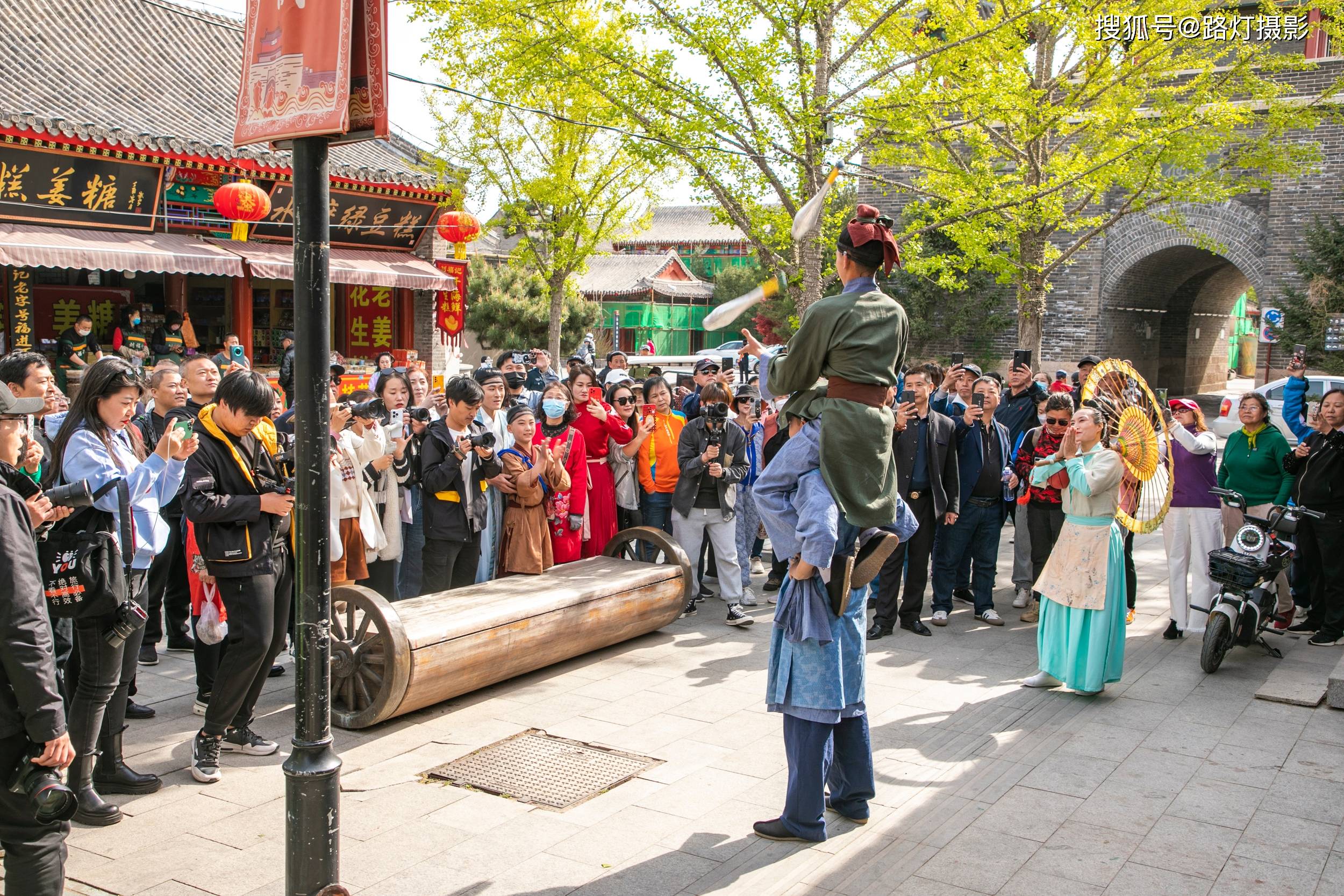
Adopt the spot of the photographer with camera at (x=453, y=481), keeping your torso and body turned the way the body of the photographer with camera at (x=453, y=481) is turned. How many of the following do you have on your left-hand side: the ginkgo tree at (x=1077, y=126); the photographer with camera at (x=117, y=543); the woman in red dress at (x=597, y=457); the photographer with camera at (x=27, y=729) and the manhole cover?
2

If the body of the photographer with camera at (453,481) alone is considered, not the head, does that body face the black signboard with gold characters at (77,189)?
no

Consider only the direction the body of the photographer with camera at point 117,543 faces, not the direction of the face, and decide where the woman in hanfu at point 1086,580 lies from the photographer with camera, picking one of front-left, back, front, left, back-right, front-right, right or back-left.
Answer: front

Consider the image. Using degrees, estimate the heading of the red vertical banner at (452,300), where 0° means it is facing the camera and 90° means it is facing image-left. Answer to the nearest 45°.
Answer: approximately 0°

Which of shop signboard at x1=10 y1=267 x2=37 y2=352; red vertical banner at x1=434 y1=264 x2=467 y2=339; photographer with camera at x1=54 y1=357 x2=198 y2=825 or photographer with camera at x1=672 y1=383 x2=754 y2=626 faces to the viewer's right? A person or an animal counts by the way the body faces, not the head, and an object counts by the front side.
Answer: photographer with camera at x1=54 y1=357 x2=198 y2=825

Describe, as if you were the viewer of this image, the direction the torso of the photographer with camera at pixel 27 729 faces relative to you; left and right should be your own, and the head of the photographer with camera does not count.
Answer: facing to the right of the viewer

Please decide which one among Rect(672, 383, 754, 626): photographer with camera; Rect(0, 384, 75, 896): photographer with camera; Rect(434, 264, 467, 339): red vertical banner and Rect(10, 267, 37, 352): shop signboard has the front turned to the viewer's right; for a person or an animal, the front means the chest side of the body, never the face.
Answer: Rect(0, 384, 75, 896): photographer with camera

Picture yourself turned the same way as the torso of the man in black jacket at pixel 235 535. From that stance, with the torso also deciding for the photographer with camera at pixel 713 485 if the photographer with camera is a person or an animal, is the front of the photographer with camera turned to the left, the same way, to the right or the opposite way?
to the right

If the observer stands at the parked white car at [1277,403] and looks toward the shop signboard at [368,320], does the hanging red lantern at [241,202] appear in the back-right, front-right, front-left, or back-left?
front-left

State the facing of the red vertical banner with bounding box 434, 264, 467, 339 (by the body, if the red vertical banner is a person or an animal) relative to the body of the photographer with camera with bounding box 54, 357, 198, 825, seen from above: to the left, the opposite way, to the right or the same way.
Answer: to the right

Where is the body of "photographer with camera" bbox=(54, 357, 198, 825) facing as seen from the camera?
to the viewer's right

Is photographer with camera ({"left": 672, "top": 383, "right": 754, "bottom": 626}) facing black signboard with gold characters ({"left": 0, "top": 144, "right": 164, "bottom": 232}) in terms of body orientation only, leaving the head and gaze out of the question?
no

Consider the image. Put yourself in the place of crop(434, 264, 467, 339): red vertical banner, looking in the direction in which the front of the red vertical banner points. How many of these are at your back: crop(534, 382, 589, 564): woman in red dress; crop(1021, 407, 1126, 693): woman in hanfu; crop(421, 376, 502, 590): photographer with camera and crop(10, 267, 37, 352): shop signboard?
0

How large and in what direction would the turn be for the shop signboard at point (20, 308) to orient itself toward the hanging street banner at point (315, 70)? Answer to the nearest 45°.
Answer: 0° — it already faces it

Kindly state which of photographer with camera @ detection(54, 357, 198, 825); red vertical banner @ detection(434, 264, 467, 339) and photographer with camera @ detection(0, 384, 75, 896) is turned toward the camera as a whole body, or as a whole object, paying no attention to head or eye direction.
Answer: the red vertical banner

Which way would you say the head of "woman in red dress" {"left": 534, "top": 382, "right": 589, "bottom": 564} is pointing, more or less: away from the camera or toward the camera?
toward the camera

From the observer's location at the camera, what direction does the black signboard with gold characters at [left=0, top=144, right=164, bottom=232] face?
facing the viewer and to the right of the viewer

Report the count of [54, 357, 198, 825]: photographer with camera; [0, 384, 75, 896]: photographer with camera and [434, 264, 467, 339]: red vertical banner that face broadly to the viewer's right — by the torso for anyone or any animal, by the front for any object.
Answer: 2

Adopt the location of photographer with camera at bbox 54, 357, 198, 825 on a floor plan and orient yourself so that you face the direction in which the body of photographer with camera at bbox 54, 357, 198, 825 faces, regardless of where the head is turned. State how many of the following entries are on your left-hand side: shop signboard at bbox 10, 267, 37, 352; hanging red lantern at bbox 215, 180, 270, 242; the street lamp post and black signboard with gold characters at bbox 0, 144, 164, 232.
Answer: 3

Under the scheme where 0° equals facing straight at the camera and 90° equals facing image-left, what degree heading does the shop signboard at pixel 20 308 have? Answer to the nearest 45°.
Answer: approximately 0°

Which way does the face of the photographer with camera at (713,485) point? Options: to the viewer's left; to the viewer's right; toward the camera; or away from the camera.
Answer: toward the camera
